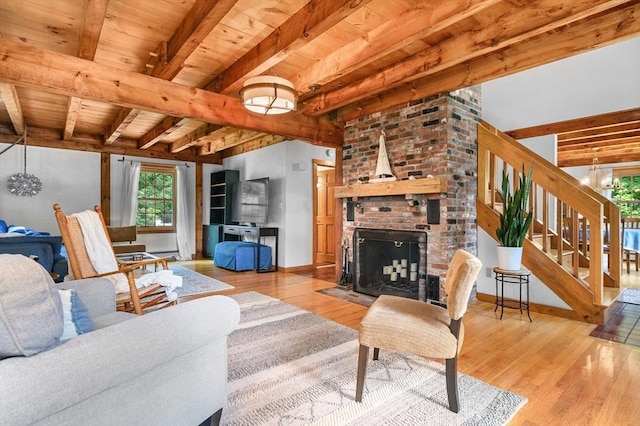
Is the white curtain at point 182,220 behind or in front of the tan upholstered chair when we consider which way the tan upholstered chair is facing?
in front

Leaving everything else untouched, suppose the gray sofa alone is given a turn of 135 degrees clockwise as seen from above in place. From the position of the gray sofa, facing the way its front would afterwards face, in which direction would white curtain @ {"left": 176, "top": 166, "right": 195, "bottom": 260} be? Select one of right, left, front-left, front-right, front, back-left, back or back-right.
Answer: back

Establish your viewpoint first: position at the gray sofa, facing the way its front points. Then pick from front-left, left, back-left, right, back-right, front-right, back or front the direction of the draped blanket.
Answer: front-left

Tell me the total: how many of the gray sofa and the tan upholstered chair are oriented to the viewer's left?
1

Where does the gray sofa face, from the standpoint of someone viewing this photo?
facing away from the viewer and to the right of the viewer

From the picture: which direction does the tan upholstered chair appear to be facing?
to the viewer's left

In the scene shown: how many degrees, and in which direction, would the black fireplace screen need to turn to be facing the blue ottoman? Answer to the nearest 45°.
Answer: approximately 90° to its right

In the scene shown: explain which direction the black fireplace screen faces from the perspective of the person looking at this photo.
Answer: facing the viewer and to the left of the viewer

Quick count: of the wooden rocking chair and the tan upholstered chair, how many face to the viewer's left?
1

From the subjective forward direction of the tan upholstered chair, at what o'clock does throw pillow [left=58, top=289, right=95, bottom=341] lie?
The throw pillow is roughly at 11 o'clock from the tan upholstered chair.

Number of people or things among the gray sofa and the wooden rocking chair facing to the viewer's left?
0

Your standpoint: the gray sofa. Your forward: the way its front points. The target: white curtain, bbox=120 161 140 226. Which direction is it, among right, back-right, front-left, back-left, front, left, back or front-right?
front-left

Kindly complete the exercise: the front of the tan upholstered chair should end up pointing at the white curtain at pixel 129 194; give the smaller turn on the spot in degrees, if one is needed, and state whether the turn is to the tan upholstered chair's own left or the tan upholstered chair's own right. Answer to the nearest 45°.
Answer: approximately 45° to the tan upholstered chair's own right

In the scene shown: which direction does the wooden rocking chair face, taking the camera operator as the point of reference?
facing the viewer and to the right of the viewer

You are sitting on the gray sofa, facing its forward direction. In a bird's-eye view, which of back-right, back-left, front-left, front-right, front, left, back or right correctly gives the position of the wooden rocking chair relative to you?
front-left
